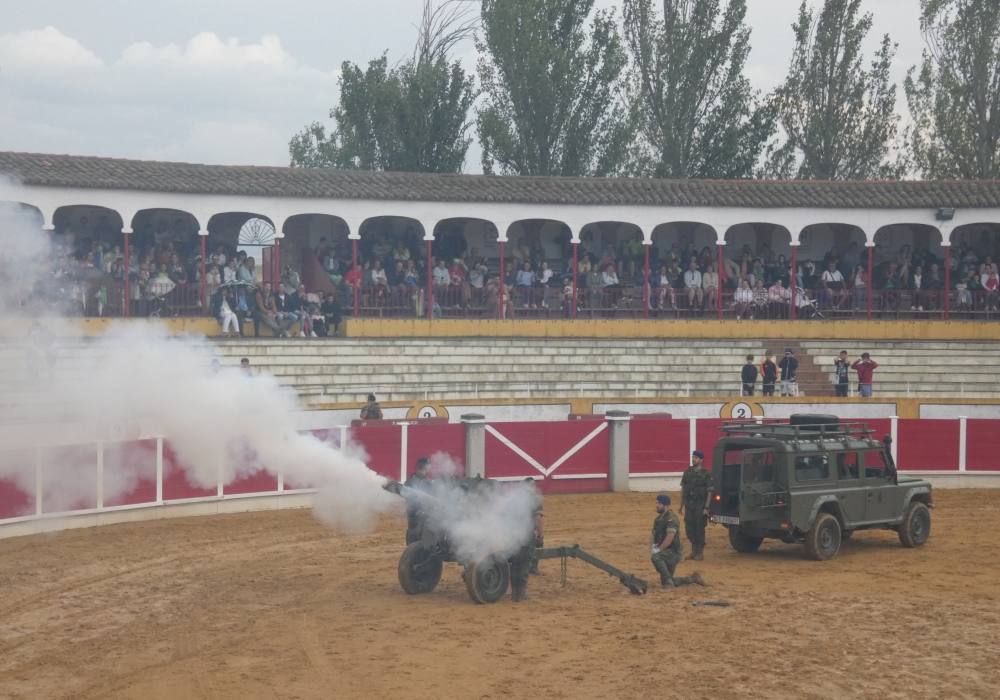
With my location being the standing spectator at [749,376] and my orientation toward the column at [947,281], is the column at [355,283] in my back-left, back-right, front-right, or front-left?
back-left

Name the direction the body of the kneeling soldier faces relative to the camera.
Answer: to the viewer's left

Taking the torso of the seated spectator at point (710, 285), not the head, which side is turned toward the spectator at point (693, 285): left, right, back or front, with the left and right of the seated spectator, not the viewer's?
right

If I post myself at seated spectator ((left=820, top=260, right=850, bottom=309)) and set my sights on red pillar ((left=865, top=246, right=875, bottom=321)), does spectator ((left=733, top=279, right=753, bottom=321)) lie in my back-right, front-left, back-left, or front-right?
back-right

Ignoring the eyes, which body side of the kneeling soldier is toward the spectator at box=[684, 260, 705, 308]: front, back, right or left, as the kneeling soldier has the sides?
right

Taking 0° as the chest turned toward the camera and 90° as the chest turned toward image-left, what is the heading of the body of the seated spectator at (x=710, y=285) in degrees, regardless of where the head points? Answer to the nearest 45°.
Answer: approximately 0°

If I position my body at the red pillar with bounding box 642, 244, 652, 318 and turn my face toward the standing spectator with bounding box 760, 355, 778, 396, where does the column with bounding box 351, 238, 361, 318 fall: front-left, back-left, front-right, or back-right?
back-right

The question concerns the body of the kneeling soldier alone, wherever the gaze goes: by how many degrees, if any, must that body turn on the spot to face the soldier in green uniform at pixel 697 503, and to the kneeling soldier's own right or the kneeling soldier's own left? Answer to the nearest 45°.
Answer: approximately 90° to the kneeling soldier's own right

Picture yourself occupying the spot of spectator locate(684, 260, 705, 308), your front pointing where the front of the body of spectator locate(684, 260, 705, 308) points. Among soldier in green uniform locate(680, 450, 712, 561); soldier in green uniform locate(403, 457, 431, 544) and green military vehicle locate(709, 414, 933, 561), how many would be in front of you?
3

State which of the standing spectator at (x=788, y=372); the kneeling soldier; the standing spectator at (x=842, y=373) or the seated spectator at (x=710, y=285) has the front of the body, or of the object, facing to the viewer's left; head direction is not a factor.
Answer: the kneeling soldier

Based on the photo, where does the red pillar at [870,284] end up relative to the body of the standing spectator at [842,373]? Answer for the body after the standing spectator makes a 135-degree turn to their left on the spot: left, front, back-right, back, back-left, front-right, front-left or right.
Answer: front-left
